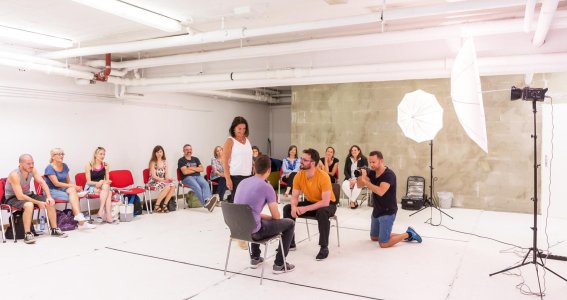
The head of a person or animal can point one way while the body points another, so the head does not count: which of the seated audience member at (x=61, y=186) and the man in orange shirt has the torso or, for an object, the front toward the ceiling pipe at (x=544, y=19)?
the seated audience member

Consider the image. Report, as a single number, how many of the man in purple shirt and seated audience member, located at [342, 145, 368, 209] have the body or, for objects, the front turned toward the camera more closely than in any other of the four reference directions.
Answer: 1

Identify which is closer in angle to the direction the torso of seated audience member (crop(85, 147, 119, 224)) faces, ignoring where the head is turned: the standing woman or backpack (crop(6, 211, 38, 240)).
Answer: the standing woman

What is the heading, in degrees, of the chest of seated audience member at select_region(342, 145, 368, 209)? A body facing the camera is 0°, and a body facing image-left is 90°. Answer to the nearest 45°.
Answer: approximately 0°

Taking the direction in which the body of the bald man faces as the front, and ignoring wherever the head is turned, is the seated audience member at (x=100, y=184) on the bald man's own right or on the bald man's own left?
on the bald man's own left

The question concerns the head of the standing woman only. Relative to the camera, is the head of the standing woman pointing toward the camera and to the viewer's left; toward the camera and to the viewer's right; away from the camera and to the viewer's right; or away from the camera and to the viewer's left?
toward the camera and to the viewer's right

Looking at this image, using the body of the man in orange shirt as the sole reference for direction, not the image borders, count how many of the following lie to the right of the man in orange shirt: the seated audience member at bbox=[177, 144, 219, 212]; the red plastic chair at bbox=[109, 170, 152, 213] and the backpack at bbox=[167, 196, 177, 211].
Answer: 3

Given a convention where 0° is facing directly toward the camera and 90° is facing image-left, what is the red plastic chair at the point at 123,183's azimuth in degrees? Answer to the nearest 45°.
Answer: approximately 315°

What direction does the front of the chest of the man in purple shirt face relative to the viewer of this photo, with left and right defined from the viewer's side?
facing away from the viewer and to the right of the viewer

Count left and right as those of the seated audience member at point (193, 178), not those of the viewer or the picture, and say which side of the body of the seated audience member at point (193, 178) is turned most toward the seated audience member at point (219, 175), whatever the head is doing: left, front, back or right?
left

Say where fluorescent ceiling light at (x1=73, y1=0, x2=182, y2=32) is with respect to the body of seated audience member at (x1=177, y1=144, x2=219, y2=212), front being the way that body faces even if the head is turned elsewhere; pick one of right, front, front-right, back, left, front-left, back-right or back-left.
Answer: front-right

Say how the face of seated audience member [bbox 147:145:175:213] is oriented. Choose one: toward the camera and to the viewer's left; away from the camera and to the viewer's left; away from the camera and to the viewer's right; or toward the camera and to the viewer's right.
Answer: toward the camera and to the viewer's right

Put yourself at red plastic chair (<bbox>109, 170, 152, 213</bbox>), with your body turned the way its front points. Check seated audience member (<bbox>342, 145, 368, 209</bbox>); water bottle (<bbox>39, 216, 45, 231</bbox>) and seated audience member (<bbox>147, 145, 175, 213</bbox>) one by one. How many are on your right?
1

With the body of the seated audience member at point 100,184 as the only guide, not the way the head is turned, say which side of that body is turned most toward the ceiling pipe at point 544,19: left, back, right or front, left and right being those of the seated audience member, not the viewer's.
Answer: front
